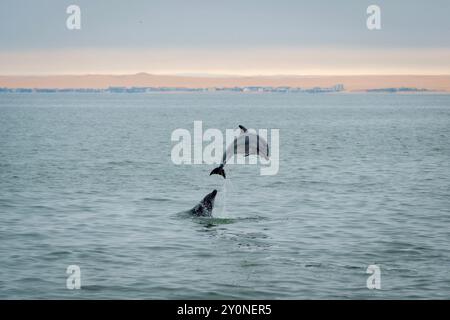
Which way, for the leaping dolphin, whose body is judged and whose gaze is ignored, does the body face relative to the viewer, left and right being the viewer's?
facing to the right of the viewer
